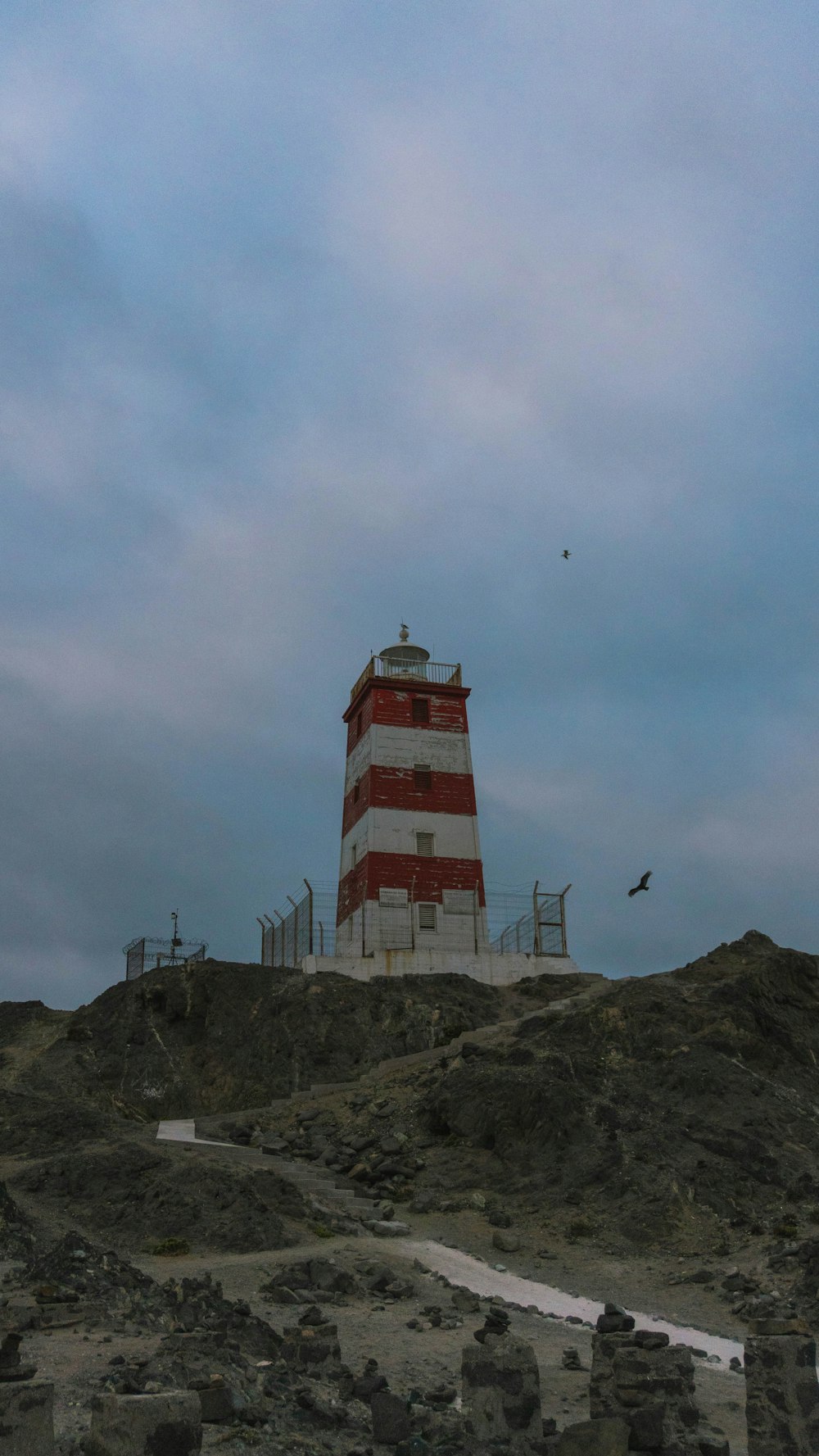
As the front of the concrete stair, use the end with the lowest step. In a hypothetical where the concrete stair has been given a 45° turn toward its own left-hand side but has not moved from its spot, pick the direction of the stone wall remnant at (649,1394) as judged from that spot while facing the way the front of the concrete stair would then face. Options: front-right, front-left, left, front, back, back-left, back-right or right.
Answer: right

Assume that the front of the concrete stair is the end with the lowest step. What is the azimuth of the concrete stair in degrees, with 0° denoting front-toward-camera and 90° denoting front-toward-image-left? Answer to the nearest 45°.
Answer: approximately 315°

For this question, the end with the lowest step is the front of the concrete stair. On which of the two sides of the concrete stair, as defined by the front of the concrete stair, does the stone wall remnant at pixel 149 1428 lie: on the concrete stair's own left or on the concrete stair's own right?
on the concrete stair's own right

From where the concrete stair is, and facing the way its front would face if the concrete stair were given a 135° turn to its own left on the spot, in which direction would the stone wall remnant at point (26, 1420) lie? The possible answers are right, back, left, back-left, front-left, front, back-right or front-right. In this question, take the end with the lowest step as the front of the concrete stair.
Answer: back

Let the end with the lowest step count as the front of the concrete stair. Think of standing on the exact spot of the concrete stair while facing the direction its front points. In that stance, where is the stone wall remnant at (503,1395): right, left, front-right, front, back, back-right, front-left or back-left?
front-right

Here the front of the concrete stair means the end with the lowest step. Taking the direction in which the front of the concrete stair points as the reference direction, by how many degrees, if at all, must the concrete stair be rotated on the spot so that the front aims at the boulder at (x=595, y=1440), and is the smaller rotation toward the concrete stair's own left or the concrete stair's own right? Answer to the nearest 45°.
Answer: approximately 45° to the concrete stair's own right

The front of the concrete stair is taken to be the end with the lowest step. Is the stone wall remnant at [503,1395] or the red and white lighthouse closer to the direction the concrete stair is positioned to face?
the stone wall remnant
